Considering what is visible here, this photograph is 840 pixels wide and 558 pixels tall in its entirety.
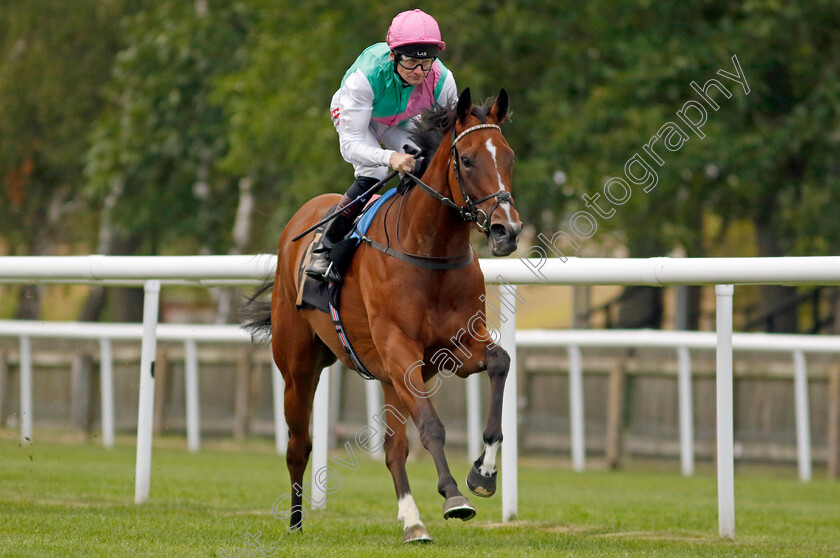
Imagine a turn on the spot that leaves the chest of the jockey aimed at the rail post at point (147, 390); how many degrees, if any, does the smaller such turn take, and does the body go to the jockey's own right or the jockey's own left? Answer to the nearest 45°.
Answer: approximately 180°

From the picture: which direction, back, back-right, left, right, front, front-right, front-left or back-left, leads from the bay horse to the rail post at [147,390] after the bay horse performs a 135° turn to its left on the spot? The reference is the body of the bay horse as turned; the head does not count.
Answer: front-left

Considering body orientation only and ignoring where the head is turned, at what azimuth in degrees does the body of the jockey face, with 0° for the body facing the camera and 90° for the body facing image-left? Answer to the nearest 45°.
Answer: approximately 315°

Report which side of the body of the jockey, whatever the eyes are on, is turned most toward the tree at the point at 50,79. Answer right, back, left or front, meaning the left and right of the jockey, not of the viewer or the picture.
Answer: back

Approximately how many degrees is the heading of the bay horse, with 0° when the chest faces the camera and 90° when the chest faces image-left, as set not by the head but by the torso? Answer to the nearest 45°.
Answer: approximately 315°
